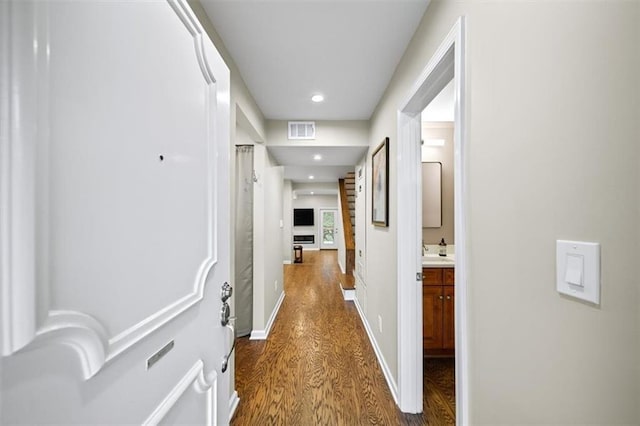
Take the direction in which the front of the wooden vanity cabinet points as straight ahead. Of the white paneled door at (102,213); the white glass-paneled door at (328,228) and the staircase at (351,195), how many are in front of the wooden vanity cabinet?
1

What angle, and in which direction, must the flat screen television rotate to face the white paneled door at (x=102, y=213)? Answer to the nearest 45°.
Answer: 0° — it already faces it

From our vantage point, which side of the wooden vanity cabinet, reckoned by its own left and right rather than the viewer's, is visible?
front

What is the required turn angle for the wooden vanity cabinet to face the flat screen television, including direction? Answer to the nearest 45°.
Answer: approximately 135° to its right

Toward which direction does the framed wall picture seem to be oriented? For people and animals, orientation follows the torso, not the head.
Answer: to the viewer's left

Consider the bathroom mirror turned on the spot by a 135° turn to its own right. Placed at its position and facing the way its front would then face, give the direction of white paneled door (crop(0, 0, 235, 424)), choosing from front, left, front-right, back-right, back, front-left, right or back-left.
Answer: back-left

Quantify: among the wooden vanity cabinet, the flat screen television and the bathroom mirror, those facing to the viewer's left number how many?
0

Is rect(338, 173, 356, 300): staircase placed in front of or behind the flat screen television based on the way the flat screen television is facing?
in front

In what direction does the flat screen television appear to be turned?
toward the camera

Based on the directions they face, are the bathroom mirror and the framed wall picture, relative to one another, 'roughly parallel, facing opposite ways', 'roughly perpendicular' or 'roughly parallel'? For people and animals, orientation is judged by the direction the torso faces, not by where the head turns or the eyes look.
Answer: roughly perpendicular

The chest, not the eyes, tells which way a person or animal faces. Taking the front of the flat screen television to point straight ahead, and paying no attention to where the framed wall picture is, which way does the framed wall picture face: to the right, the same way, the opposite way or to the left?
to the right

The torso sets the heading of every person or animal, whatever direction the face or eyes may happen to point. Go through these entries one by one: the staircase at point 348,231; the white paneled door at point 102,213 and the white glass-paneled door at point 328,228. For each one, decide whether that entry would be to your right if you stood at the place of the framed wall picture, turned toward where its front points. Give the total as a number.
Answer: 2
